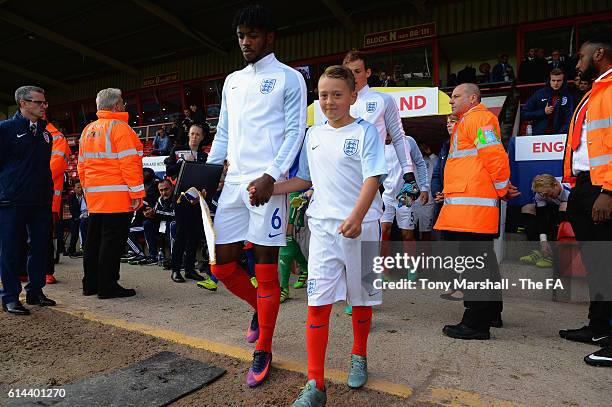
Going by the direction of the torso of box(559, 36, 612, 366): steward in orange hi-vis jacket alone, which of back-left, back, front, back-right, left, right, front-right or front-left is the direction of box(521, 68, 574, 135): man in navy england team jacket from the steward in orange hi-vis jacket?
right

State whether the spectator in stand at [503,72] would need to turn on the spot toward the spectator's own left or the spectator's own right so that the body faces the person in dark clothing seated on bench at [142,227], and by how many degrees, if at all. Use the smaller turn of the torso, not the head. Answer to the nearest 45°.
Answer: approximately 45° to the spectator's own right

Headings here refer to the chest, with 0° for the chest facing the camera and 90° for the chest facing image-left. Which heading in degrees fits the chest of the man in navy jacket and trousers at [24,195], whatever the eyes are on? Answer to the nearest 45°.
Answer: approximately 315°

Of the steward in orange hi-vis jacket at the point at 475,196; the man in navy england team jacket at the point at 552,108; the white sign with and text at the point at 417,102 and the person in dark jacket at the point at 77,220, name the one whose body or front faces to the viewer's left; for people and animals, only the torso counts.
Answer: the steward in orange hi-vis jacket

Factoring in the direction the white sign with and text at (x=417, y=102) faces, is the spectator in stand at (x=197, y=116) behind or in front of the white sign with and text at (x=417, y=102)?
behind

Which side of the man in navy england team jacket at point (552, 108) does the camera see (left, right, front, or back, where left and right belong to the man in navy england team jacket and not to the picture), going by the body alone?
front

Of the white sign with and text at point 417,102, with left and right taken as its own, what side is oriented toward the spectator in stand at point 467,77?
back

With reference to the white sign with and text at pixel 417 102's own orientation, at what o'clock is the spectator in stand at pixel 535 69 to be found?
The spectator in stand is roughly at 7 o'clock from the white sign with and text.

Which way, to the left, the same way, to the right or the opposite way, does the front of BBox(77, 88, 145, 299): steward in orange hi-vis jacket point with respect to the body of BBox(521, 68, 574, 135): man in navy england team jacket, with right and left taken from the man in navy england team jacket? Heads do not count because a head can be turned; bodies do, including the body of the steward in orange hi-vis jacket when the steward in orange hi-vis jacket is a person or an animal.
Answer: the opposite way

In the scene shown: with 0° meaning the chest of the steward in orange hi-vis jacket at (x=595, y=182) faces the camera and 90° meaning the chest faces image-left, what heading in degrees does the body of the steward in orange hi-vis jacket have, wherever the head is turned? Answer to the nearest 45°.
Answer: approximately 90°

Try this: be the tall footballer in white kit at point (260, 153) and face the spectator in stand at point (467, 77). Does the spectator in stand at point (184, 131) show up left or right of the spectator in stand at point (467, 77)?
left

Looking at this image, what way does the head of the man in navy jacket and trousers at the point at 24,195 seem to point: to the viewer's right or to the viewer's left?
to the viewer's right

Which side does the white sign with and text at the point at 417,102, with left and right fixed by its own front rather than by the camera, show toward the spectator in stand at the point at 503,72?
back
